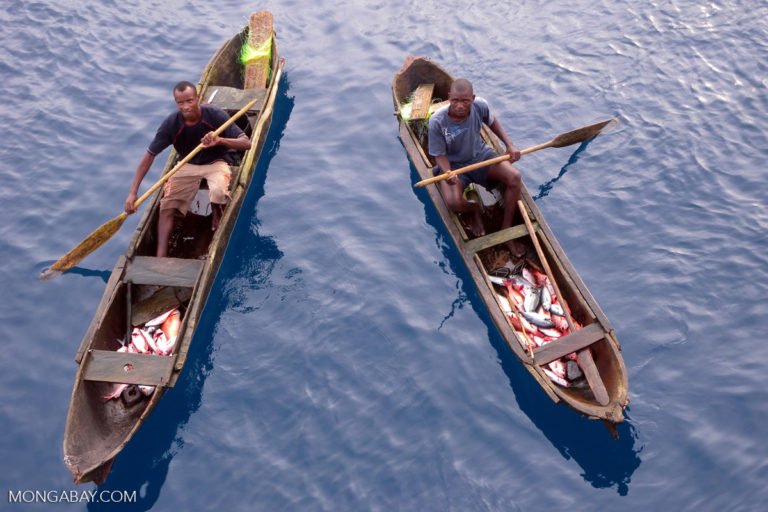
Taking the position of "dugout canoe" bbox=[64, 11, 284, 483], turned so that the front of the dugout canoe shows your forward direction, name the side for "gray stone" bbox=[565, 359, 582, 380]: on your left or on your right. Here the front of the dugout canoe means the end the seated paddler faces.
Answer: on your left

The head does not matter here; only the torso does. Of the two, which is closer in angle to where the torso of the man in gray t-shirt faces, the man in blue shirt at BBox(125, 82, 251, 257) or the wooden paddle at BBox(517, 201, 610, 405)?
the wooden paddle

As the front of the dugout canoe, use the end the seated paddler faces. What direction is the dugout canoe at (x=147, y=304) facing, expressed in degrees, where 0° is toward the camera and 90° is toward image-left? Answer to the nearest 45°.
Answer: approximately 45°

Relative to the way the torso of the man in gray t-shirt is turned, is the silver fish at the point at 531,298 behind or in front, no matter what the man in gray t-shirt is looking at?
in front

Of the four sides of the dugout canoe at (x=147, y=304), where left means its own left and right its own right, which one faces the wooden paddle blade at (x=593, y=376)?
left

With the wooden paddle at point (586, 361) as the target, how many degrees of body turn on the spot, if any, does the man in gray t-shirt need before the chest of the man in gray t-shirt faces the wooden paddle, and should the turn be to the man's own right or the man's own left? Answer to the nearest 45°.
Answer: approximately 45° to the man's own left

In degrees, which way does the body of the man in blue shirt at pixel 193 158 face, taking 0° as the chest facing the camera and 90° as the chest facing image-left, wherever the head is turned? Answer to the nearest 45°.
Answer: approximately 45°

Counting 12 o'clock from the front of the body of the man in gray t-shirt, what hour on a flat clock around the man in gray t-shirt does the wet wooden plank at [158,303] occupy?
The wet wooden plank is roughly at 2 o'clock from the man in gray t-shirt.

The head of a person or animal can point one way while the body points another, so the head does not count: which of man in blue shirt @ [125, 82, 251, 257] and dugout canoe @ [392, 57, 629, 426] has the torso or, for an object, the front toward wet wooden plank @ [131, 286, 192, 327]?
the man in blue shirt
